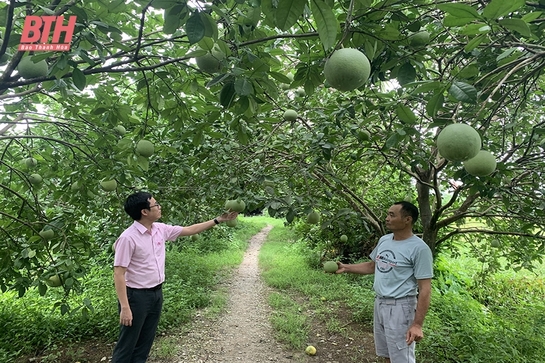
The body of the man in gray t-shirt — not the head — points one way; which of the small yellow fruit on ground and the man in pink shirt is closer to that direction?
the man in pink shirt

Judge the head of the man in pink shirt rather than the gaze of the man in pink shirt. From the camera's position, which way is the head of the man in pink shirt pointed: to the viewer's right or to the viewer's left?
to the viewer's right

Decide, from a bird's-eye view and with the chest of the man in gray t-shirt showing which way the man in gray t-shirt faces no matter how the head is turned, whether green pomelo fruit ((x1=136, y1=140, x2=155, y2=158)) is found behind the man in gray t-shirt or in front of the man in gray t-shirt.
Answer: in front

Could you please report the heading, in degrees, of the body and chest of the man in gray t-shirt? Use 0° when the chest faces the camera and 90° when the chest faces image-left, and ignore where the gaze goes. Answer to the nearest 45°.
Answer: approximately 45°

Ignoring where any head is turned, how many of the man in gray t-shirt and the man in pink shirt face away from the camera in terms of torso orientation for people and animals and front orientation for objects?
0

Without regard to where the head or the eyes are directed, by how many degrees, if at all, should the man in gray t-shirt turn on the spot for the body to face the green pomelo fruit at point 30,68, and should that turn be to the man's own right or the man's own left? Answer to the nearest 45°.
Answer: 0° — they already face it

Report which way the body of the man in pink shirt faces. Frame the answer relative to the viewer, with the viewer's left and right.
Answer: facing the viewer and to the right of the viewer

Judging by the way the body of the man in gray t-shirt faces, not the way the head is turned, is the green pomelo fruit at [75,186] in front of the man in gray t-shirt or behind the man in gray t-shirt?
in front

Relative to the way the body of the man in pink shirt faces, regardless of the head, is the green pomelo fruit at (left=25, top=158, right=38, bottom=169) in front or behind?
behind
